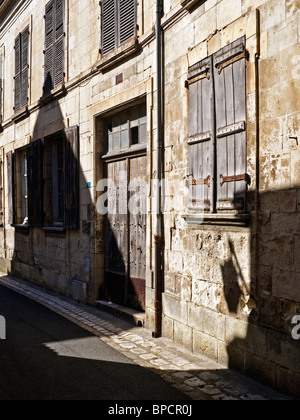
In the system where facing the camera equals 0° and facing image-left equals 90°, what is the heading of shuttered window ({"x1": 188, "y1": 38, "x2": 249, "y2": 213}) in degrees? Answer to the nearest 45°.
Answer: approximately 45°

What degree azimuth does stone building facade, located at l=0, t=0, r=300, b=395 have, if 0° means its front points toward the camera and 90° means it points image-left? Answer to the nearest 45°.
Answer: approximately 45°

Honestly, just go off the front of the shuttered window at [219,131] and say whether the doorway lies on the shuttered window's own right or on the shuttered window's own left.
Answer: on the shuttered window's own right
